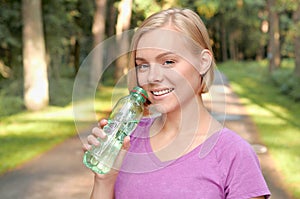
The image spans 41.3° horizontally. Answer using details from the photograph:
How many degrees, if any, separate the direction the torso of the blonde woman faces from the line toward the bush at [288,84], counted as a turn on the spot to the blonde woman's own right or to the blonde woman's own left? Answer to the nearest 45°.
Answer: approximately 135° to the blonde woman's own right

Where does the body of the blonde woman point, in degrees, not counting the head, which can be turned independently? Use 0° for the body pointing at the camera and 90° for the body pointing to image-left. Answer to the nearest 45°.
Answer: approximately 45°

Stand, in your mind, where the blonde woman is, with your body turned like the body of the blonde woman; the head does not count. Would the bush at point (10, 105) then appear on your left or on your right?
on your right
